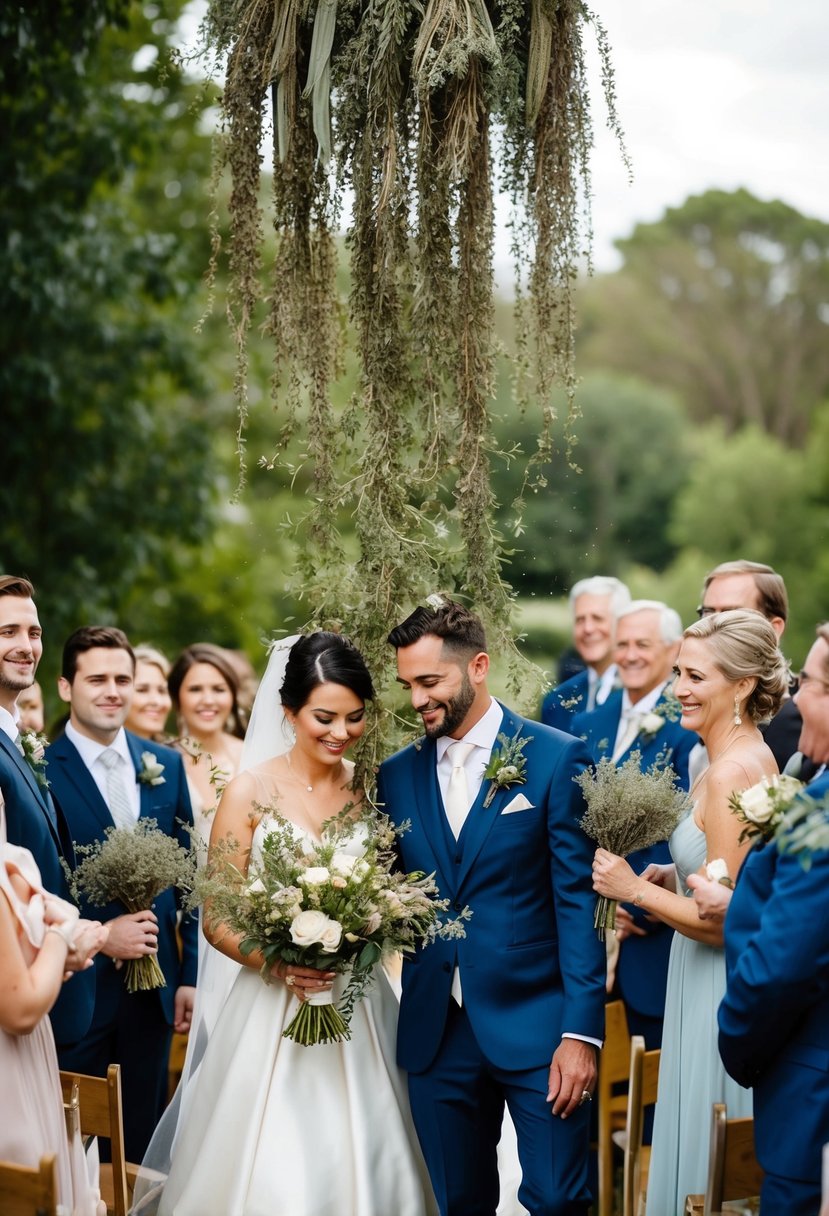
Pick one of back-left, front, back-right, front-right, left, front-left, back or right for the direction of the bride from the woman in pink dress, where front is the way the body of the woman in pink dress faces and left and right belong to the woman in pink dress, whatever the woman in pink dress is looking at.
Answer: front-left

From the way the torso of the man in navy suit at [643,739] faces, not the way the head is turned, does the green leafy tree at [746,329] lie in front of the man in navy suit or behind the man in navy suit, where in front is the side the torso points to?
behind

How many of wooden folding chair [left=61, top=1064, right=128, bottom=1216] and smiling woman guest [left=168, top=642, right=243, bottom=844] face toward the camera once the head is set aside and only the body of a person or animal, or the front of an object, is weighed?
1

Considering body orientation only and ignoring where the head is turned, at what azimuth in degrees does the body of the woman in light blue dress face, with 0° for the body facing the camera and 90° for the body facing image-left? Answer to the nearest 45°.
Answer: approximately 90°

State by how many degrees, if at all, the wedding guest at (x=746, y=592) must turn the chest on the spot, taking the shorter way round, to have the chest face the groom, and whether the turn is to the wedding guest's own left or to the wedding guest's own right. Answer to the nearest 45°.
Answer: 0° — they already face them

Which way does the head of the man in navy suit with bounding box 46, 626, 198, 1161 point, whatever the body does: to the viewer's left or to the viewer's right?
to the viewer's right

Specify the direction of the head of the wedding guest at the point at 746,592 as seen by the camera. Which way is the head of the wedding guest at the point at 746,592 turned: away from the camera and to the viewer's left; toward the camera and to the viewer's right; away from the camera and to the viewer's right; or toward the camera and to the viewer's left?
toward the camera and to the viewer's left

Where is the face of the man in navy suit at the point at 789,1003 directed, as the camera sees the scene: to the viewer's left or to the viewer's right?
to the viewer's left

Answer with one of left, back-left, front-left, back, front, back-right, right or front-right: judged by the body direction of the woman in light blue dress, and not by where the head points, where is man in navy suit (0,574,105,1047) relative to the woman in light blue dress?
front

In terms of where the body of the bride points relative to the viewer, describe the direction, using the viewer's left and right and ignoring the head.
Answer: facing the viewer and to the right of the viewer

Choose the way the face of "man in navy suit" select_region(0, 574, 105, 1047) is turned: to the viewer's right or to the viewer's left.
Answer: to the viewer's right

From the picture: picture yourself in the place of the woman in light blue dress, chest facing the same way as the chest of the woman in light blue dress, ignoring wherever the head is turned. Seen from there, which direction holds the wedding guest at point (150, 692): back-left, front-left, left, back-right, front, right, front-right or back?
front-right

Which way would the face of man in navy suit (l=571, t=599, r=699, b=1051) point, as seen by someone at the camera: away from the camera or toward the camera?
toward the camera

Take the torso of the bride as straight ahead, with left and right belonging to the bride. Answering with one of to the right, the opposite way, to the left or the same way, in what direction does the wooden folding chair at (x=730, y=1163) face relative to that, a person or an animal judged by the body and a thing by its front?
the opposite way

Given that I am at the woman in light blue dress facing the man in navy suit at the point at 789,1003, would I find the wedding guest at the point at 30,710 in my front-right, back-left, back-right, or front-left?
back-right

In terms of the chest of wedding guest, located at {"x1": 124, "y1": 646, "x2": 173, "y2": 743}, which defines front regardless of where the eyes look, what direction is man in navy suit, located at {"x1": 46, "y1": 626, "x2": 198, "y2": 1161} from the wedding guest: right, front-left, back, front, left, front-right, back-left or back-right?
front-right

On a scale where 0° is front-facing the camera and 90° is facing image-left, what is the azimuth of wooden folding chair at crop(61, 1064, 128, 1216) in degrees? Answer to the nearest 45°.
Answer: approximately 225°

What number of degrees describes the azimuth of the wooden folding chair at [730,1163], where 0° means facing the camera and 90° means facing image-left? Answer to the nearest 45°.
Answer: approximately 135°
